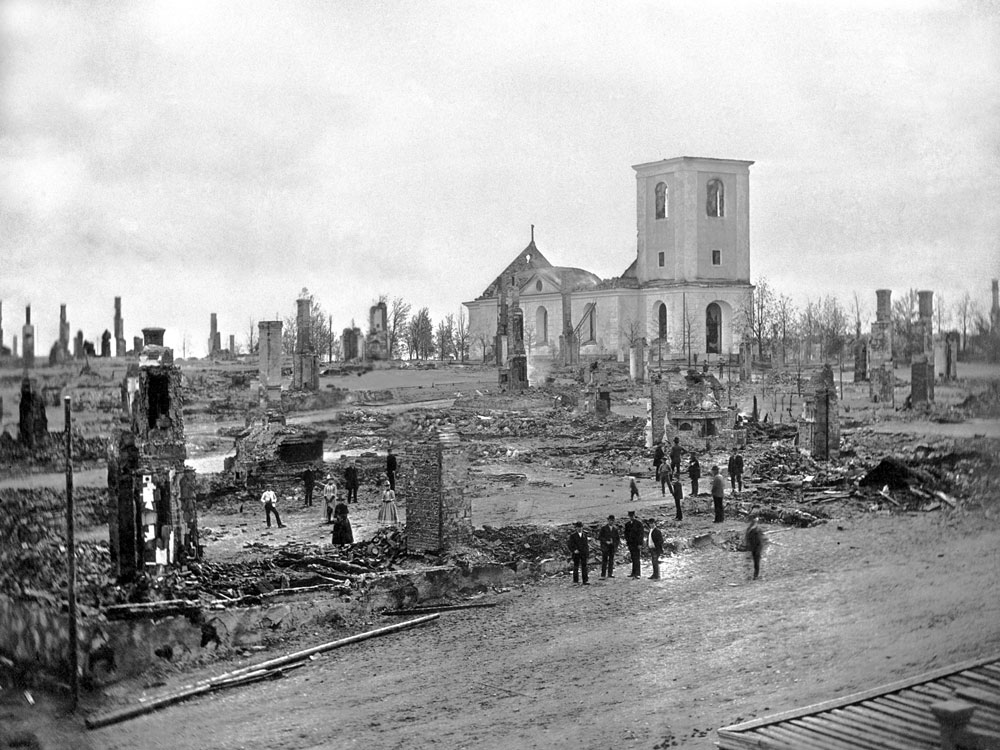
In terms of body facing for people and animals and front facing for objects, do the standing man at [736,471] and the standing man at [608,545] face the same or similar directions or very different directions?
same or similar directions

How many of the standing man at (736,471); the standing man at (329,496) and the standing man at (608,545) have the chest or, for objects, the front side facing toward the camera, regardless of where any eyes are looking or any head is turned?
3

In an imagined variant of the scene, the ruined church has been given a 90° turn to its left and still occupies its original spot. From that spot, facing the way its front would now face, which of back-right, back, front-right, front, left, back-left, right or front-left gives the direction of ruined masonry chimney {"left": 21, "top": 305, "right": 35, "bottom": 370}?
back-left

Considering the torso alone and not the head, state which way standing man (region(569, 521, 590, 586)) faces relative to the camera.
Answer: toward the camera

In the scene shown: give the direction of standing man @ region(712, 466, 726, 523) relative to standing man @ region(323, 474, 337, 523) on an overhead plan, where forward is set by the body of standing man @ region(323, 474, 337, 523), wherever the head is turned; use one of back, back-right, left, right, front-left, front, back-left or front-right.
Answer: left

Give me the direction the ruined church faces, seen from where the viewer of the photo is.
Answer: facing the viewer and to the right of the viewer

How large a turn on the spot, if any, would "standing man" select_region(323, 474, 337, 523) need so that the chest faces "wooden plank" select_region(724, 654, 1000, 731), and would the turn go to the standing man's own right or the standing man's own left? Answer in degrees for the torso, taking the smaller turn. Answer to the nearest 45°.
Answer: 0° — they already face it

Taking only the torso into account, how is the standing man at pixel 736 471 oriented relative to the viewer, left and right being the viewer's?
facing the viewer

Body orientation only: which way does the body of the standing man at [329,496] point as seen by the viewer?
toward the camera

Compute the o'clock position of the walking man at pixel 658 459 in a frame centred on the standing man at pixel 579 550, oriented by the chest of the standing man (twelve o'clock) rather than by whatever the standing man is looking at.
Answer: The walking man is roughly at 7 o'clock from the standing man.

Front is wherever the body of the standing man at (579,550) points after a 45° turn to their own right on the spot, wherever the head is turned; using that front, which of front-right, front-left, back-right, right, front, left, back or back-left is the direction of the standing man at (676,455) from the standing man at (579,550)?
back

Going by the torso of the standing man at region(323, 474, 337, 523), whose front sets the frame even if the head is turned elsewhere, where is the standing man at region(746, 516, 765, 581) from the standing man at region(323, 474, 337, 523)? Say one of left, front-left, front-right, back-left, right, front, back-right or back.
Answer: left

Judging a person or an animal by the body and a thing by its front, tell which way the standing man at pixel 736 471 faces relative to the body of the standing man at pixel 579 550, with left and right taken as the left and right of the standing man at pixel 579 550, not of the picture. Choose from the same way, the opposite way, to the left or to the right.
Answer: the same way

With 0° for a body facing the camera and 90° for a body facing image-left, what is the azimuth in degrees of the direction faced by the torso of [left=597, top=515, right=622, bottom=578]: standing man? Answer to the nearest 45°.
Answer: approximately 0°
